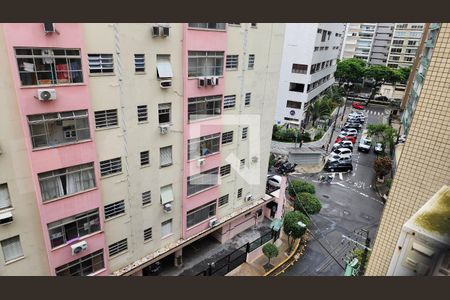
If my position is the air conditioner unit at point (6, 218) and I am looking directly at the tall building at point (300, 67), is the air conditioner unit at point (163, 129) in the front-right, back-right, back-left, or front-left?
front-right

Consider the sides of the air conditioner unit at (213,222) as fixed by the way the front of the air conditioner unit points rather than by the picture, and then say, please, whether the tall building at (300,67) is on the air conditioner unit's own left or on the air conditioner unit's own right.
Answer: on the air conditioner unit's own left

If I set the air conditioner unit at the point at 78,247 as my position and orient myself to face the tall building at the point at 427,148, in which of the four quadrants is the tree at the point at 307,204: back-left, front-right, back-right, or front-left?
front-left

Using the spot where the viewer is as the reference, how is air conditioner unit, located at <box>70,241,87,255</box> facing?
facing the viewer and to the right of the viewer

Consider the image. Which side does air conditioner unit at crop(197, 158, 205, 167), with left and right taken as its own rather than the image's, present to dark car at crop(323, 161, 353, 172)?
left

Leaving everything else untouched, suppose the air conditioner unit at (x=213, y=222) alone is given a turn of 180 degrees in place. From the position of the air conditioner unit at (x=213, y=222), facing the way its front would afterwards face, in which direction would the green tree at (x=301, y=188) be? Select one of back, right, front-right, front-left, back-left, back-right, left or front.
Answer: right

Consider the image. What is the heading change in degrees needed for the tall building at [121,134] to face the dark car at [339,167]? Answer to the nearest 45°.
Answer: approximately 90° to its left

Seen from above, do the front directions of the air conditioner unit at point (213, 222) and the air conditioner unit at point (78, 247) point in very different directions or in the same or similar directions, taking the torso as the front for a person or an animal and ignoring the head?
same or similar directions
